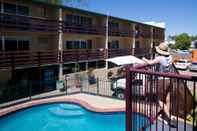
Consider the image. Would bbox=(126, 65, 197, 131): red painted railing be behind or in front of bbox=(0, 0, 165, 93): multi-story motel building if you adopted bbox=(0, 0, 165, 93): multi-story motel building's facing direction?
in front

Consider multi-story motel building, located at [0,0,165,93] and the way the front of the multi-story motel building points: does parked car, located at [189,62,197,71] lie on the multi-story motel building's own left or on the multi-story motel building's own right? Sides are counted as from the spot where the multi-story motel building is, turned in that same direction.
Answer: on the multi-story motel building's own left

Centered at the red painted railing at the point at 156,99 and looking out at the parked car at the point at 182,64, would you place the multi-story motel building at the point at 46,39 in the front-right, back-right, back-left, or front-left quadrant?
front-left

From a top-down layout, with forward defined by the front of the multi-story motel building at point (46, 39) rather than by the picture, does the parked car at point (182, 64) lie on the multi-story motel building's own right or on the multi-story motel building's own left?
on the multi-story motel building's own left

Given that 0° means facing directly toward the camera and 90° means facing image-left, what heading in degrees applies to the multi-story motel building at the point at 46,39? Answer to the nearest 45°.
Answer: approximately 315°

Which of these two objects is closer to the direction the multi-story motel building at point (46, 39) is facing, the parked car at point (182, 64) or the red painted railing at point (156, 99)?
the red painted railing
